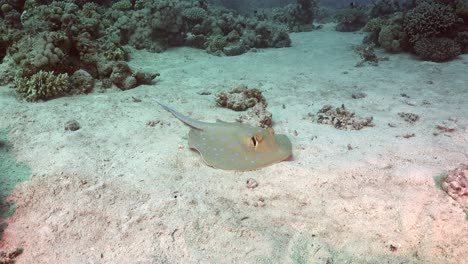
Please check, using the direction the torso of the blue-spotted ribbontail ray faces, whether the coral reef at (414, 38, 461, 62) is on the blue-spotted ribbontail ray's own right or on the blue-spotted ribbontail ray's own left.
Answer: on the blue-spotted ribbontail ray's own left

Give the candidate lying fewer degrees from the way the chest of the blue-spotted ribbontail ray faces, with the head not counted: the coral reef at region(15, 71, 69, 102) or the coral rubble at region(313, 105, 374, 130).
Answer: the coral rubble

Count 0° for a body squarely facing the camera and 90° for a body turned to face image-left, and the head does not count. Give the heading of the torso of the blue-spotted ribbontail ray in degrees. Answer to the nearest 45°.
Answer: approximately 315°

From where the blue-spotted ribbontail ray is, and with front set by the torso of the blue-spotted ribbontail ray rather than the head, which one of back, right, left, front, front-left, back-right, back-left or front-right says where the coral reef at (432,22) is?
left

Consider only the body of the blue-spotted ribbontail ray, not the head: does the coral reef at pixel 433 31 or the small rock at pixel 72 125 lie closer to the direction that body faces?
the coral reef

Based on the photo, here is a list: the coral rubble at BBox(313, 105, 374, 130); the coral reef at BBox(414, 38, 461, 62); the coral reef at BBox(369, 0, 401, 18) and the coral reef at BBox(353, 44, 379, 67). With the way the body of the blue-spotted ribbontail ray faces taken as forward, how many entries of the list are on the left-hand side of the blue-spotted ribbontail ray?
4

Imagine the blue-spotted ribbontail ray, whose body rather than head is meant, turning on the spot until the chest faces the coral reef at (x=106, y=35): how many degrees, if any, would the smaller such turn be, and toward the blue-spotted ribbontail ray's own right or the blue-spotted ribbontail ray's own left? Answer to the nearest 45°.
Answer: approximately 180°

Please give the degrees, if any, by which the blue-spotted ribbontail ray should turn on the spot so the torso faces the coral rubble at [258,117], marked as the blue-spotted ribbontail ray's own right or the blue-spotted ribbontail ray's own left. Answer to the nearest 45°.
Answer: approximately 135° to the blue-spotted ribbontail ray's own left

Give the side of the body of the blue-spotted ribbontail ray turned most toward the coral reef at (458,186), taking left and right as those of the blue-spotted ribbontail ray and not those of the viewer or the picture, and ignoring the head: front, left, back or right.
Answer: front

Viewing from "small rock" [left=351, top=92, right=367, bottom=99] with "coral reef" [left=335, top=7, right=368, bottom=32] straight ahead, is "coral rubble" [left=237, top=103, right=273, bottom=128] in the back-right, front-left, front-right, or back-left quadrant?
back-left
